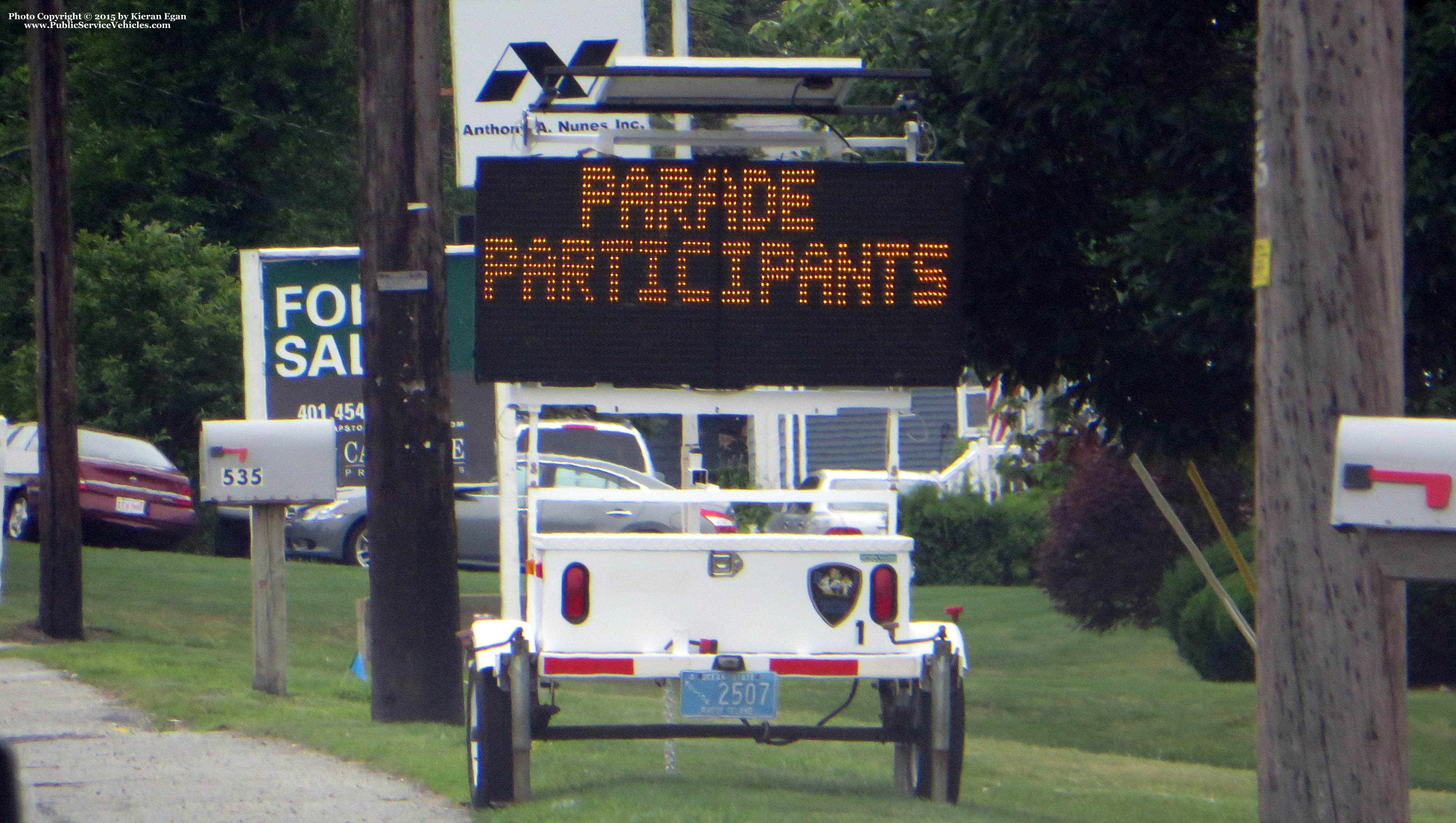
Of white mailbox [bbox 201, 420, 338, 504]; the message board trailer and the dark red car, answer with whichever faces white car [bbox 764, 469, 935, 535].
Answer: the message board trailer

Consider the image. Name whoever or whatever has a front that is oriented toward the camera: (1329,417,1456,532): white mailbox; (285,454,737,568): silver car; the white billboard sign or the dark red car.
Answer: the white billboard sign

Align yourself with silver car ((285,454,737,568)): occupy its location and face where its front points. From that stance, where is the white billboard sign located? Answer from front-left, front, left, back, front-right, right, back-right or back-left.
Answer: right

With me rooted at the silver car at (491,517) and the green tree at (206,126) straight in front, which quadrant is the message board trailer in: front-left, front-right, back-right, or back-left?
back-left

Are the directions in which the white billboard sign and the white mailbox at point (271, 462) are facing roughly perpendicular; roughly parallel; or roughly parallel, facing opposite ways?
roughly perpendicular

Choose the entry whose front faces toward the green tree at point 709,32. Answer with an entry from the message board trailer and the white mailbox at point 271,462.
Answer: the message board trailer

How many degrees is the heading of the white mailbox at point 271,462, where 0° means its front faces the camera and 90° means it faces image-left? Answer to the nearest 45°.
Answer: approximately 90°

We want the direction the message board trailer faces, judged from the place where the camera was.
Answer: facing away from the viewer

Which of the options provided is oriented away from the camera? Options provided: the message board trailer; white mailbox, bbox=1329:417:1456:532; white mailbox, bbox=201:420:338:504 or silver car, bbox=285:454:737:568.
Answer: the message board trailer

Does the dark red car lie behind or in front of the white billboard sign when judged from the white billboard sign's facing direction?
behind

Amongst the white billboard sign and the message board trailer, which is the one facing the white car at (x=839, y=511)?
the message board trailer

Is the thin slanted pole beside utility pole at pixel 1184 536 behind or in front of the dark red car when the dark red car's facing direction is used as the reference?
behind

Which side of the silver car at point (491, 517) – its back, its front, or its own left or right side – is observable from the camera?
left

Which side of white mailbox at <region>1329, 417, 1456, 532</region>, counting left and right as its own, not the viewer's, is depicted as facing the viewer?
left
